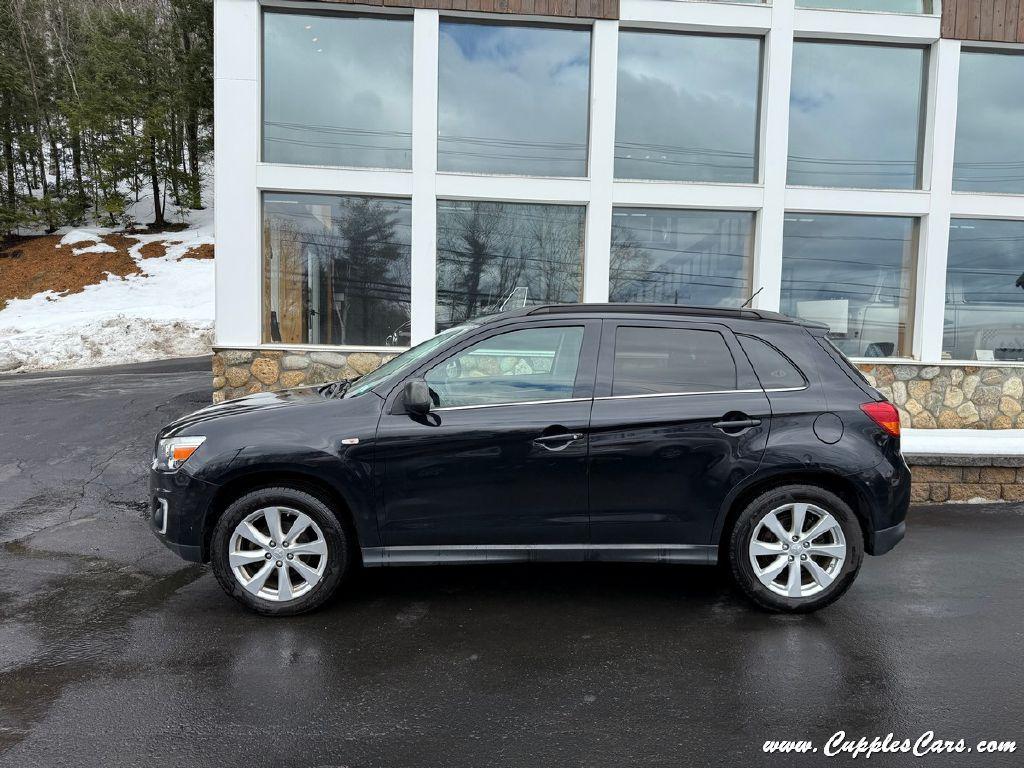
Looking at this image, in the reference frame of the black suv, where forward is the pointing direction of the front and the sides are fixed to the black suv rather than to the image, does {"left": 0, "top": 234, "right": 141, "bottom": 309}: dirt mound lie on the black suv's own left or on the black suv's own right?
on the black suv's own right

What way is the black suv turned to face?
to the viewer's left
